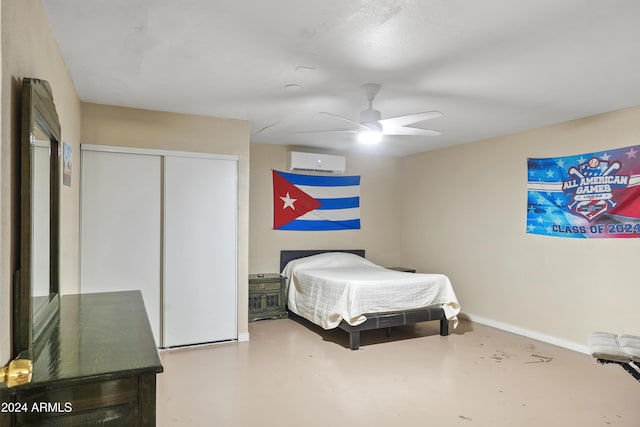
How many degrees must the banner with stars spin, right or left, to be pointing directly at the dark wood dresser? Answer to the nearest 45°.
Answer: approximately 45° to its left

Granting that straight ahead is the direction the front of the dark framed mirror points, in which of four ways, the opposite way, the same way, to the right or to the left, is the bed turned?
to the right

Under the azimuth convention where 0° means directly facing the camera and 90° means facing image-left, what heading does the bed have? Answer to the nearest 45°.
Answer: approximately 315°

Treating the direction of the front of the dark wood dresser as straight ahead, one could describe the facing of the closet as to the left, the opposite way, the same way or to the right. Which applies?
to the right

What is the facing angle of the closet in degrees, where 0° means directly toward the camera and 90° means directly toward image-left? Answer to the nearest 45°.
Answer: approximately 0°

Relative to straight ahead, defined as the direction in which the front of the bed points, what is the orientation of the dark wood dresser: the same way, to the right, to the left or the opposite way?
to the left

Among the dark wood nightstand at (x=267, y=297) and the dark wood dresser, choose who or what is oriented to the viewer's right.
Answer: the dark wood dresser

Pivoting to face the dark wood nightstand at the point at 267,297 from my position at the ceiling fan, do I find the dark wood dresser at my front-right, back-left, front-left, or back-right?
back-left

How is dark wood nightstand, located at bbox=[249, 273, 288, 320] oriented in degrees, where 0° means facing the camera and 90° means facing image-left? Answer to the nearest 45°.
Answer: approximately 0°

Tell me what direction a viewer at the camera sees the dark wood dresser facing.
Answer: facing to the right of the viewer

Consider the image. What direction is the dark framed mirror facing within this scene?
to the viewer's right
